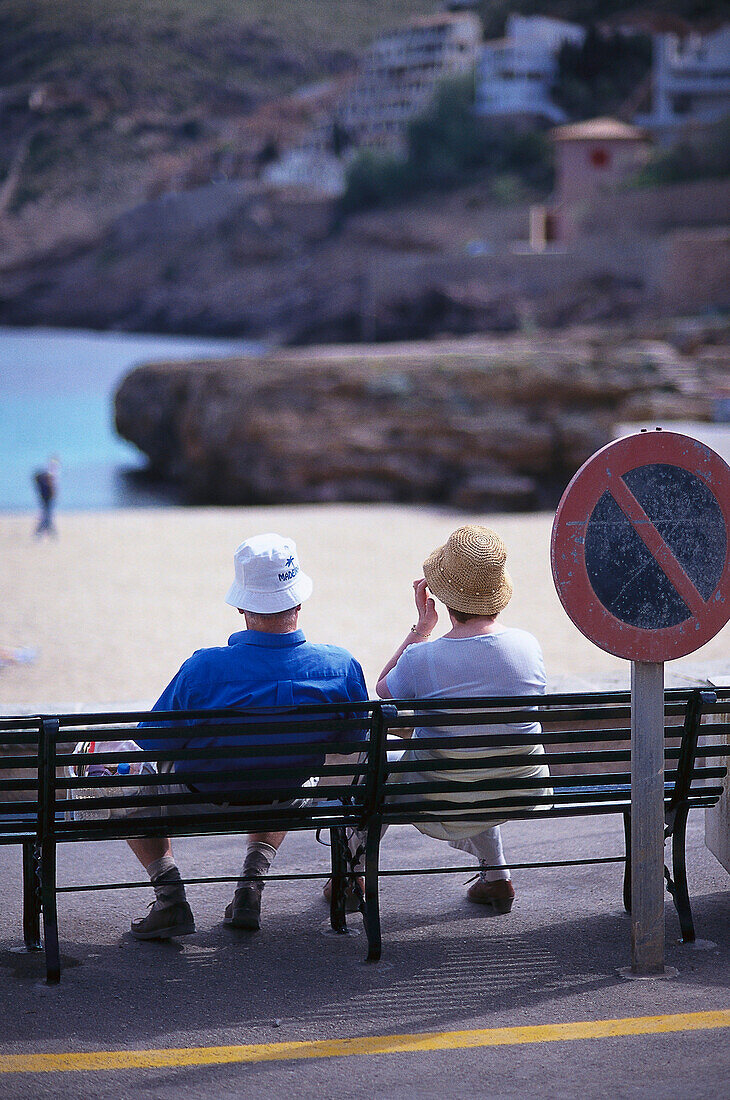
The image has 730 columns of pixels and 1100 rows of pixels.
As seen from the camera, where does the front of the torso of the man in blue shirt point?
away from the camera

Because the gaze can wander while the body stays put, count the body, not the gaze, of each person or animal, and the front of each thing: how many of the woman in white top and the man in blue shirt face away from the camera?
2

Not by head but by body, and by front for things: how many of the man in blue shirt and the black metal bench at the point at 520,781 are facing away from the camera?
2

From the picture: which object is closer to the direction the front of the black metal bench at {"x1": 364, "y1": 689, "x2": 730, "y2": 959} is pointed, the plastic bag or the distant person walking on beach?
the distant person walking on beach

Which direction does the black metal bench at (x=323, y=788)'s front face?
away from the camera

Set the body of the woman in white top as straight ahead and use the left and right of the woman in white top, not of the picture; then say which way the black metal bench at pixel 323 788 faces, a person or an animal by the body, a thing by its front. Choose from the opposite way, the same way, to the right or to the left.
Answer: the same way

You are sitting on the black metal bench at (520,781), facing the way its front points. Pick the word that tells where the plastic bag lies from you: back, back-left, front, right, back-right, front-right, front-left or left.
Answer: left

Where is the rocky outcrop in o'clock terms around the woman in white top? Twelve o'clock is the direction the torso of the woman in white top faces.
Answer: The rocky outcrop is roughly at 12 o'clock from the woman in white top.

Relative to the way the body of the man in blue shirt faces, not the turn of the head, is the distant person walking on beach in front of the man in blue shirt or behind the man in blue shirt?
in front

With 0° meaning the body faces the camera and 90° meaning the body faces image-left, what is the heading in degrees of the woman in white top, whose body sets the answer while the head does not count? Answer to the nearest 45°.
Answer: approximately 180°

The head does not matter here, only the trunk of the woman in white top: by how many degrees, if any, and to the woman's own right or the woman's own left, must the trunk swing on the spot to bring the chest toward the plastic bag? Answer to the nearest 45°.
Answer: approximately 90° to the woman's own left

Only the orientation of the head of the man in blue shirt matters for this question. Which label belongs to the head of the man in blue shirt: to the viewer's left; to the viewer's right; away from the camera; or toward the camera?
away from the camera
